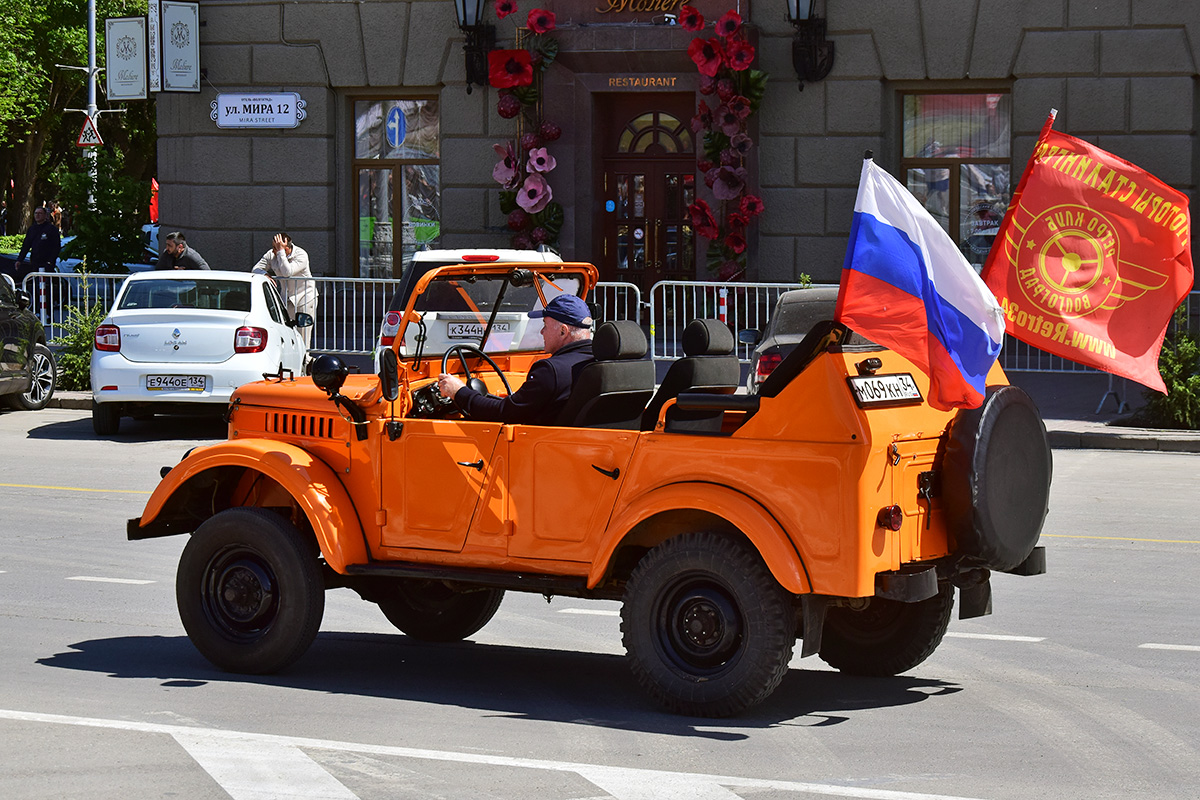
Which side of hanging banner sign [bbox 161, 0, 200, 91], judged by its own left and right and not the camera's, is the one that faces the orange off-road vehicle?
front

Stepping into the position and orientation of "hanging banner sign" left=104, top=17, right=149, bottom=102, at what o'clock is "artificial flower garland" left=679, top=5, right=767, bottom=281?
The artificial flower garland is roughly at 10 o'clock from the hanging banner sign.

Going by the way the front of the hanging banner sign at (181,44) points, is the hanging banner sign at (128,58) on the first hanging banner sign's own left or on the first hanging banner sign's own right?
on the first hanging banner sign's own right

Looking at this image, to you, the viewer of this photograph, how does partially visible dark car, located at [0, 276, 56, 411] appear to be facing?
facing away from the viewer and to the right of the viewer

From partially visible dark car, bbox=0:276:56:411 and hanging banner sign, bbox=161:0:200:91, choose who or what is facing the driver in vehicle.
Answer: the hanging banner sign

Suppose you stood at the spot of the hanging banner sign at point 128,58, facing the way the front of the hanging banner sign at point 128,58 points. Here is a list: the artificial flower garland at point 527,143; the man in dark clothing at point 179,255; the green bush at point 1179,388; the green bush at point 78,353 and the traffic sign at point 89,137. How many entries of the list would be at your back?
1

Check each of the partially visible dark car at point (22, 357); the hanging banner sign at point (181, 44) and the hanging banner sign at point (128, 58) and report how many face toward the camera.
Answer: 2

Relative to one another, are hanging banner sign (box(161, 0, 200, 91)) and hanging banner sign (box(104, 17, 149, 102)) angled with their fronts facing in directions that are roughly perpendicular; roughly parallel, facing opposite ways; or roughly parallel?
roughly parallel

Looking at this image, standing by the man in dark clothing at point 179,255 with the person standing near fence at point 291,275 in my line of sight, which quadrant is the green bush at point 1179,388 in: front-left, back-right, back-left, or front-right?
front-right

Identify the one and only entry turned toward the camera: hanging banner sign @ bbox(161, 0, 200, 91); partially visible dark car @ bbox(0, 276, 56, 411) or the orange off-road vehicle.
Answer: the hanging banner sign

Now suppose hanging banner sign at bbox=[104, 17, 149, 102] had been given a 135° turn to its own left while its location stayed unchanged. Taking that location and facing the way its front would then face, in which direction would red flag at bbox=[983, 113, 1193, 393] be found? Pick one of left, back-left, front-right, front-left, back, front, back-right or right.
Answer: back-right

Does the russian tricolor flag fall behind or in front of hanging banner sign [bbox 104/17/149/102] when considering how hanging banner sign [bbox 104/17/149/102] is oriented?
in front

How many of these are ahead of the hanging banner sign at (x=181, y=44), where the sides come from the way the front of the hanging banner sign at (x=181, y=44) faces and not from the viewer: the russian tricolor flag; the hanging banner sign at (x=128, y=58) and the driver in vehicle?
2

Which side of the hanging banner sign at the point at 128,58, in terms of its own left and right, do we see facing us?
front

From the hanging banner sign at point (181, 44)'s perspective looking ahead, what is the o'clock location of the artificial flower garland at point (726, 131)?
The artificial flower garland is roughly at 10 o'clock from the hanging banner sign.

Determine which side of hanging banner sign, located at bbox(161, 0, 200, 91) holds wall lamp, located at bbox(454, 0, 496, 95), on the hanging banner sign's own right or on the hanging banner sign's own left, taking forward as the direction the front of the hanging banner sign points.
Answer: on the hanging banner sign's own left

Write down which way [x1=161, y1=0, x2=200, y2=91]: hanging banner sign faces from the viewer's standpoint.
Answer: facing the viewer

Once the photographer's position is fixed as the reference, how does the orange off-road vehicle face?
facing away from the viewer and to the left of the viewer

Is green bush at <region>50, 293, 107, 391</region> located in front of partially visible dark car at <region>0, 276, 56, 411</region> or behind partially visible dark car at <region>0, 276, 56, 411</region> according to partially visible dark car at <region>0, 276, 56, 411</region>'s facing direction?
in front
